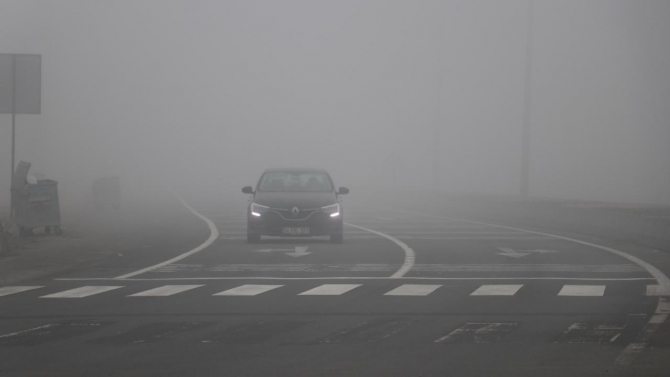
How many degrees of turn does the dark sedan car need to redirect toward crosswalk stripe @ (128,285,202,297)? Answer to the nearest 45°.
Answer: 0° — it already faces it

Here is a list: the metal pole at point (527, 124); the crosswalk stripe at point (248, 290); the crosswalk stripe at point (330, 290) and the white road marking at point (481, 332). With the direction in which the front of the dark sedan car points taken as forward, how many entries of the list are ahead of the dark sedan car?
3

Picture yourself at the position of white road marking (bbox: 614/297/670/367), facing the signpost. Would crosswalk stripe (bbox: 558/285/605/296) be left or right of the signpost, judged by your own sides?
right

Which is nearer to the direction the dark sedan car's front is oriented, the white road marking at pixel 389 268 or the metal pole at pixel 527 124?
the white road marking

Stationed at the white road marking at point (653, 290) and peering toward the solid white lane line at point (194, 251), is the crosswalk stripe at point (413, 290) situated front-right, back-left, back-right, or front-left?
front-left

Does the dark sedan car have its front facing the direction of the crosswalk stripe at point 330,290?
yes

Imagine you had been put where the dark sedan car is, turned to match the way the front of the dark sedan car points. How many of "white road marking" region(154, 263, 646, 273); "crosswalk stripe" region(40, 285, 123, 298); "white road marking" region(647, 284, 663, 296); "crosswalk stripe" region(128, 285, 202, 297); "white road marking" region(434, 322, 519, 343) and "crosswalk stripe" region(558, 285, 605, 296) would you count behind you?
0

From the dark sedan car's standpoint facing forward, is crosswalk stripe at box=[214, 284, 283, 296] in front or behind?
in front

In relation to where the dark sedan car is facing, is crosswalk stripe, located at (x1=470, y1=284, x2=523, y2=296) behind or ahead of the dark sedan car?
ahead

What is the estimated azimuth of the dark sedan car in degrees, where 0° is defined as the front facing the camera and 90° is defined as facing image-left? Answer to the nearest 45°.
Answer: approximately 0°

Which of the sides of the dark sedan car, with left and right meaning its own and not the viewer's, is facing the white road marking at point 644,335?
front

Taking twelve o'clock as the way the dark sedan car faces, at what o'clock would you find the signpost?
The signpost is roughly at 4 o'clock from the dark sedan car.

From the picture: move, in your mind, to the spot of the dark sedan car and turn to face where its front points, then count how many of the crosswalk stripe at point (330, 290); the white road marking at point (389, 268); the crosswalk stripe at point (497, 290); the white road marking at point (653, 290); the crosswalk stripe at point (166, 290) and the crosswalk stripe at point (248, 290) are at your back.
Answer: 0

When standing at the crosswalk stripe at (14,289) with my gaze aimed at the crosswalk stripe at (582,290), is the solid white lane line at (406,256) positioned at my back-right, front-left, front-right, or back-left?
front-left
